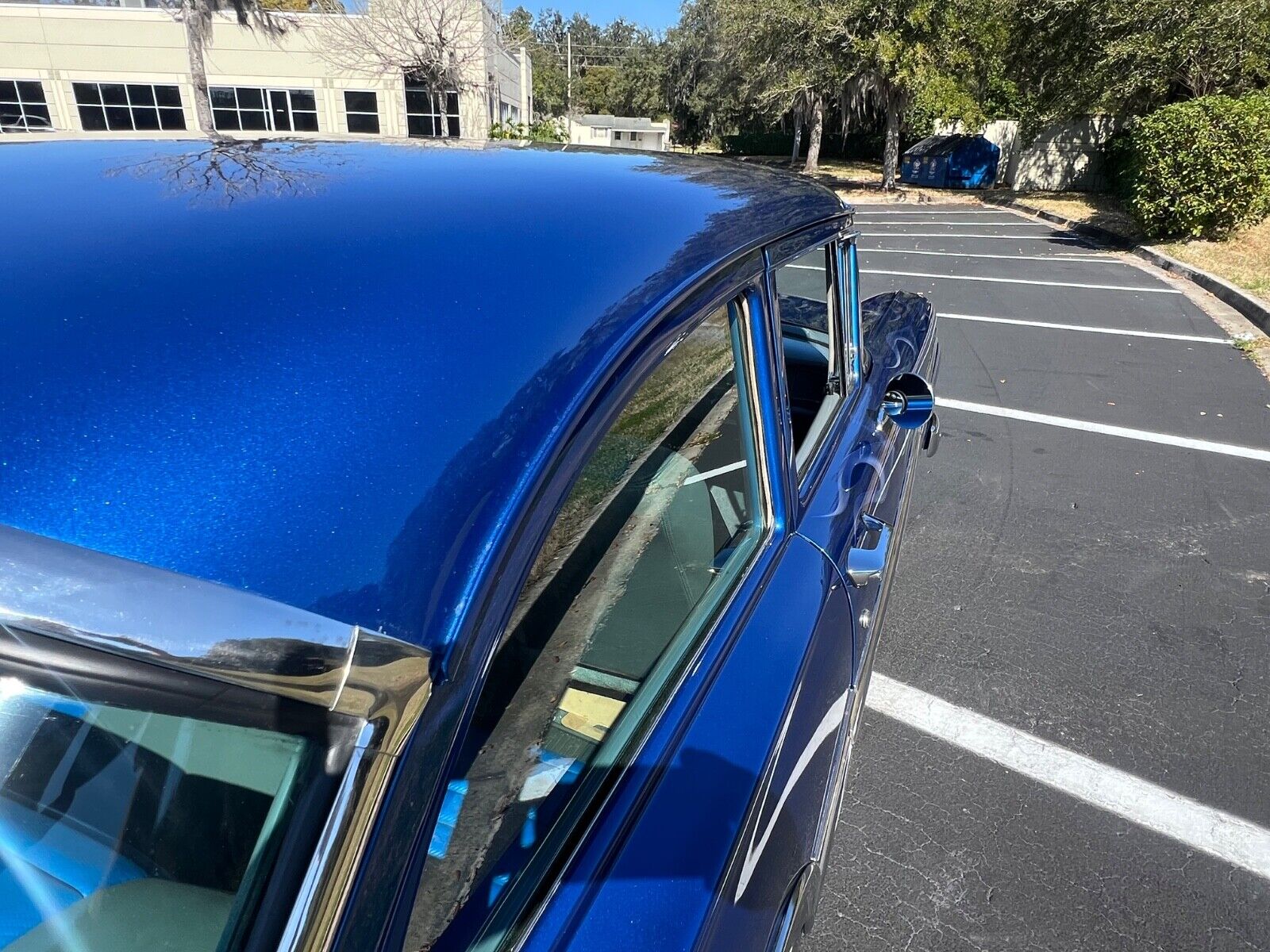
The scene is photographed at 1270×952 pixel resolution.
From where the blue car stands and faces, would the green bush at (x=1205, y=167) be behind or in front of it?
in front

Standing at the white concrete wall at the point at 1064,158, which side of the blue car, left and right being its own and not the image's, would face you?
front

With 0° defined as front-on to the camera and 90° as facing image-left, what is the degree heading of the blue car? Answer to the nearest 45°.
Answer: approximately 225°

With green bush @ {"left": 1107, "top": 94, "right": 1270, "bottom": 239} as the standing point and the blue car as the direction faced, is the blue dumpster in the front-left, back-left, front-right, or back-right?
back-right

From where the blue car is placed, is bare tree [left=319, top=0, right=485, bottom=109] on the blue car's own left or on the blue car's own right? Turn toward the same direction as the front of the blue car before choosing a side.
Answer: on the blue car's own left

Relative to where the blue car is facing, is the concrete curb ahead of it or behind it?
ahead

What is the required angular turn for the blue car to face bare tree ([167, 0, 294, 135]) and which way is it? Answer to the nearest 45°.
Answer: approximately 45° to its left

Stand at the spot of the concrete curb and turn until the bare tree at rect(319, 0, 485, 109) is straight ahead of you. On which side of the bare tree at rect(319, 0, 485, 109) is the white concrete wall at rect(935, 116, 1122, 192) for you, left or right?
right

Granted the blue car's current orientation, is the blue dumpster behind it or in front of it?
in front
